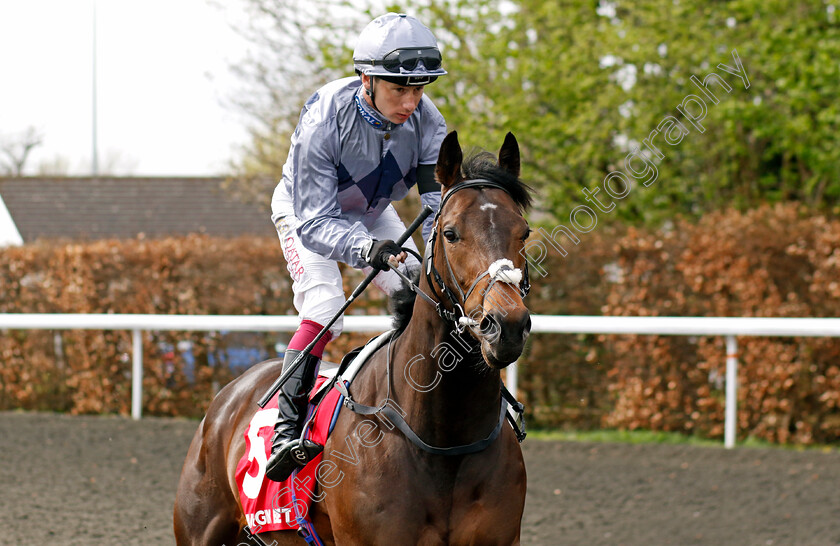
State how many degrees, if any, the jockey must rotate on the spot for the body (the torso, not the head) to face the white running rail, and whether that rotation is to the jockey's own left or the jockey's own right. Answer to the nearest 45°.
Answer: approximately 135° to the jockey's own left

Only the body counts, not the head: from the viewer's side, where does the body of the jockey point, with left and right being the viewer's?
facing the viewer and to the right of the viewer

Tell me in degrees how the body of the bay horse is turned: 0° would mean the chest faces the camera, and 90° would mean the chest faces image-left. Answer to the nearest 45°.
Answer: approximately 315°
